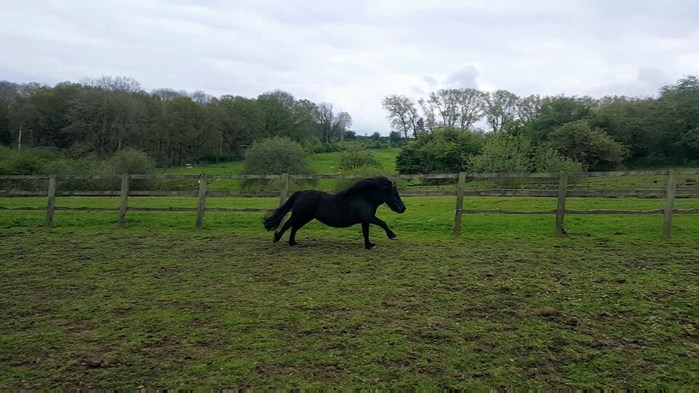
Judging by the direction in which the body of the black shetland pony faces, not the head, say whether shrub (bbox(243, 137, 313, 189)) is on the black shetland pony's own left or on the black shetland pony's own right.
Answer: on the black shetland pony's own left

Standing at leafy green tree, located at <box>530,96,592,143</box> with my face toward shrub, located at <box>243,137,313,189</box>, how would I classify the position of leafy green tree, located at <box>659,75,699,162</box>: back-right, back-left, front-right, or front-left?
back-left

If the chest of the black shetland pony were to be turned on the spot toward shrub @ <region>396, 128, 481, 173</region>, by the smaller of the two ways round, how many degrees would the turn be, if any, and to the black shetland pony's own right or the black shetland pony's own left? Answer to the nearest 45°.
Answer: approximately 90° to the black shetland pony's own left

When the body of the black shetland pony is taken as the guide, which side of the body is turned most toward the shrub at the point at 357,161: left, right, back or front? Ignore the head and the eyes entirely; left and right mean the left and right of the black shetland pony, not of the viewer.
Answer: left

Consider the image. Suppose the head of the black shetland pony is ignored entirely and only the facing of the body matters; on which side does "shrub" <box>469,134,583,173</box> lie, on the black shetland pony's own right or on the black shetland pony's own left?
on the black shetland pony's own left

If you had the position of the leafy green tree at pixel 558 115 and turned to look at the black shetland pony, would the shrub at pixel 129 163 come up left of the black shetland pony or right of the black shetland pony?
right

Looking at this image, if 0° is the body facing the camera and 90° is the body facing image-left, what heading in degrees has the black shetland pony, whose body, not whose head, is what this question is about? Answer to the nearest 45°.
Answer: approximately 270°

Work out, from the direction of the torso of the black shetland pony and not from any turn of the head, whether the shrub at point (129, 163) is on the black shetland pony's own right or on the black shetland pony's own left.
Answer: on the black shetland pony's own left
